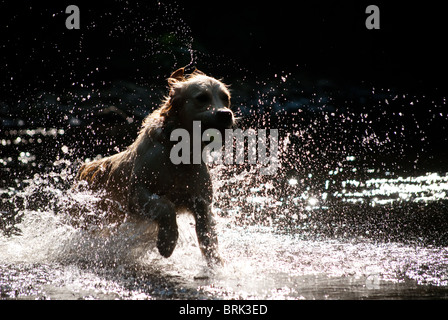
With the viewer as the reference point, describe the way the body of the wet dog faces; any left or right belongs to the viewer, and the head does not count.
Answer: facing the viewer and to the right of the viewer
